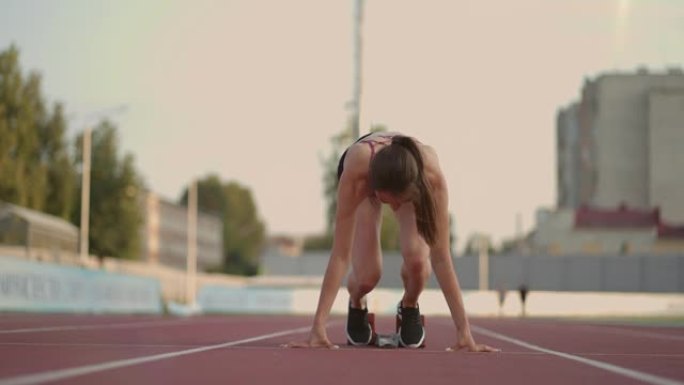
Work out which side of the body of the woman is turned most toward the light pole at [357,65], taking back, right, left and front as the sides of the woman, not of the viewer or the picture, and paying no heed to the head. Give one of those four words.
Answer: back

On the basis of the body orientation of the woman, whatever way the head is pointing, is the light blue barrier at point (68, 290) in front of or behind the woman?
behind

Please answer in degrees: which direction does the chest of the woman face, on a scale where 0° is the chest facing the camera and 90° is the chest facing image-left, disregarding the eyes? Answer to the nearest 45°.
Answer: approximately 0°
